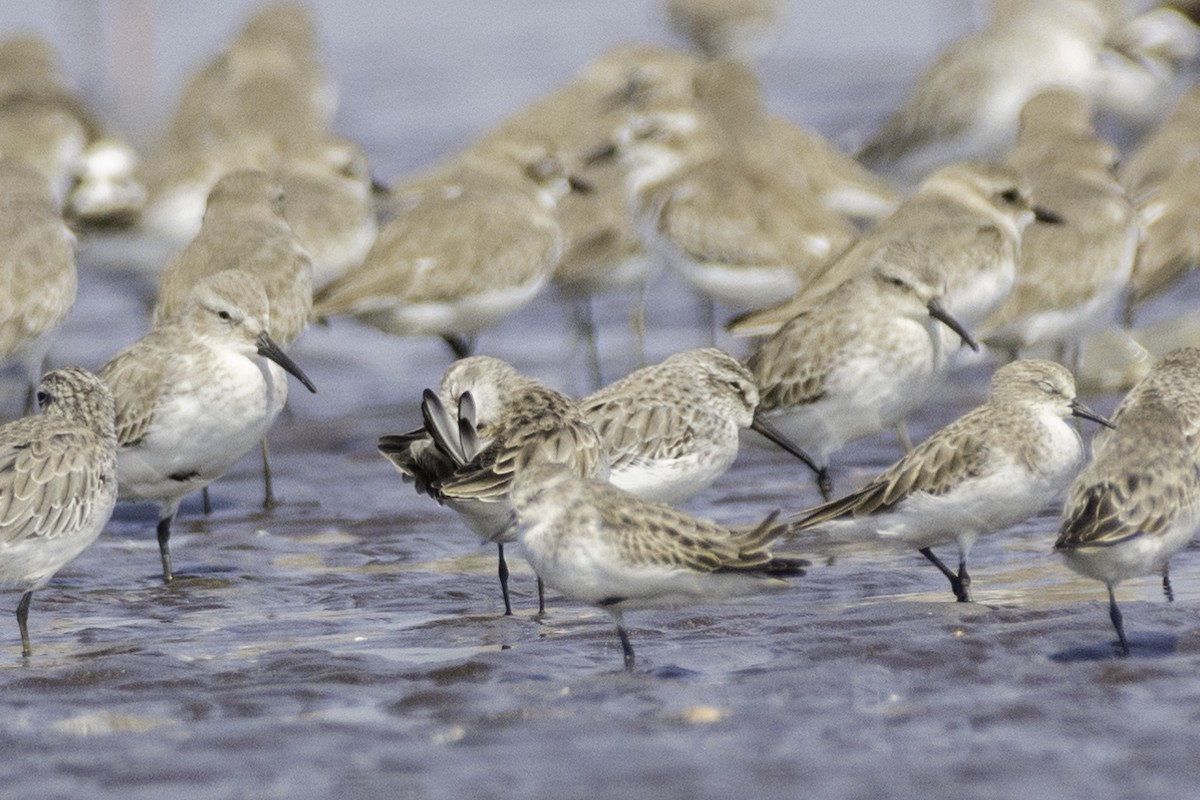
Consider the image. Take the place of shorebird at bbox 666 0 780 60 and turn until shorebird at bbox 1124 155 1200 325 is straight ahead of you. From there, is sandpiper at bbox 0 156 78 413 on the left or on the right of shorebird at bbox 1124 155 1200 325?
right

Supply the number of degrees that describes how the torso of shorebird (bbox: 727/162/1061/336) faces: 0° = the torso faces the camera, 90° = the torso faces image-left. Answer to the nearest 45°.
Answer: approximately 270°

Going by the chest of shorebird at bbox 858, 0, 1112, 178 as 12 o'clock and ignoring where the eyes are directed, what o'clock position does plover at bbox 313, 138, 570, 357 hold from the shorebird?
The plover is roughly at 4 o'clock from the shorebird.

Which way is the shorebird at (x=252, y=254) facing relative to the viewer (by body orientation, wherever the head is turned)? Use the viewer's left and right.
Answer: facing away from the viewer and to the right of the viewer

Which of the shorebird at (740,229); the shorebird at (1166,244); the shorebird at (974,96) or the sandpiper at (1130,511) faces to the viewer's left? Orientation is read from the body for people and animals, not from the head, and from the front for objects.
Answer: the shorebird at (740,229)
